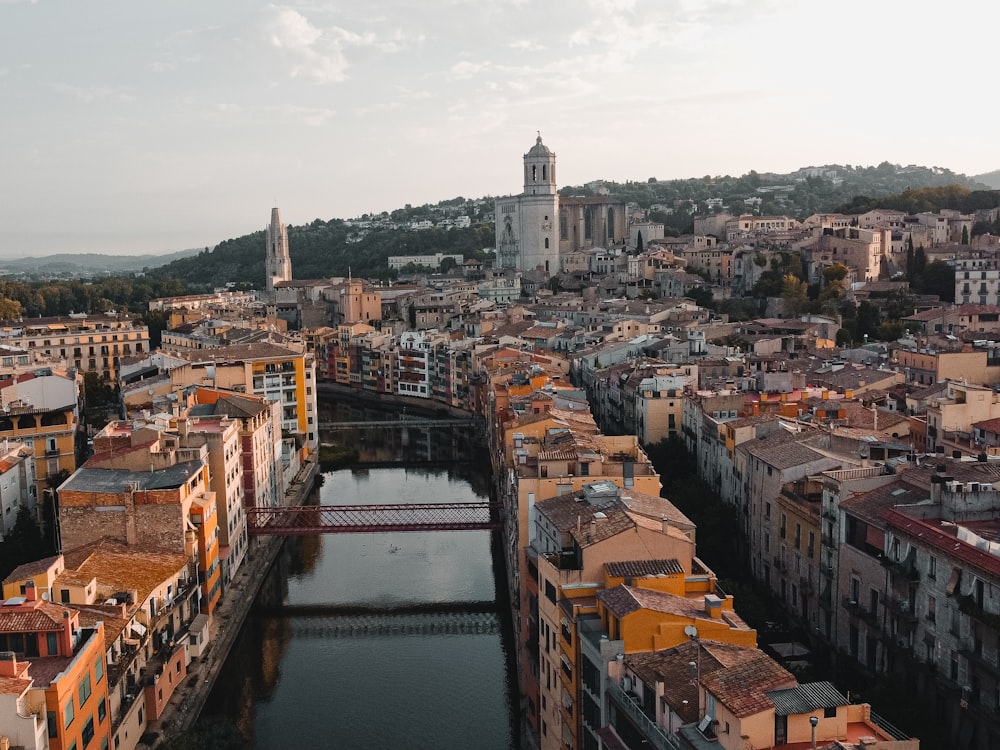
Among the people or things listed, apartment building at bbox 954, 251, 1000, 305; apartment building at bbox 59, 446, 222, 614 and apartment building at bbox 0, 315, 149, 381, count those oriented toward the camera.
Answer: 2

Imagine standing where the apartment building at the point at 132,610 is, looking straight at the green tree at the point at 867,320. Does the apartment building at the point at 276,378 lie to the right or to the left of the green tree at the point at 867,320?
left

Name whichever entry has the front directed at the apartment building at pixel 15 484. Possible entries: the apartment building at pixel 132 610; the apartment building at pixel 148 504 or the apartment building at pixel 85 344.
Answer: the apartment building at pixel 85 344

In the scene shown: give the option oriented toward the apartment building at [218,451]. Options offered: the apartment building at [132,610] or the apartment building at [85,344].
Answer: the apartment building at [85,344]

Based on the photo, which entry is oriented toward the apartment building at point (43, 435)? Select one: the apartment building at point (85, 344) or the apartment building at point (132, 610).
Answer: the apartment building at point (85, 344)

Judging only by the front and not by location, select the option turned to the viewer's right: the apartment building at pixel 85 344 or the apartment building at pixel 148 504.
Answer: the apartment building at pixel 148 504

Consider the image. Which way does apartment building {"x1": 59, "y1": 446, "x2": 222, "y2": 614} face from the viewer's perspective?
to the viewer's right

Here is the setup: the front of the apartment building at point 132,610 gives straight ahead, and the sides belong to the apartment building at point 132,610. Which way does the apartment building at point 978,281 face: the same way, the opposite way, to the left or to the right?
to the right

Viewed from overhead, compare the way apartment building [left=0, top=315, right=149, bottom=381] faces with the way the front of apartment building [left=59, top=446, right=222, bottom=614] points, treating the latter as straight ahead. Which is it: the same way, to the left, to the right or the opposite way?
to the right

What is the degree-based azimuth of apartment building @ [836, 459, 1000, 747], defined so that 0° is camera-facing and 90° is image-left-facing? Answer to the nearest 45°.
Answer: approximately 45°
